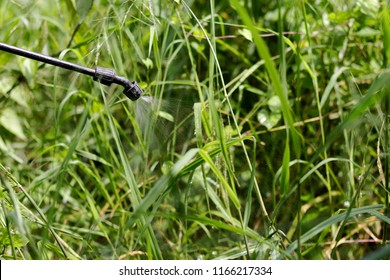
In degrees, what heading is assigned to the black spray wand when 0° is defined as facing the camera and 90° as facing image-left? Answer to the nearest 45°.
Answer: approximately 270°
